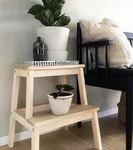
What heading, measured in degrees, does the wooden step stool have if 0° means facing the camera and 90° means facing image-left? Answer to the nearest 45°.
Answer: approximately 315°
